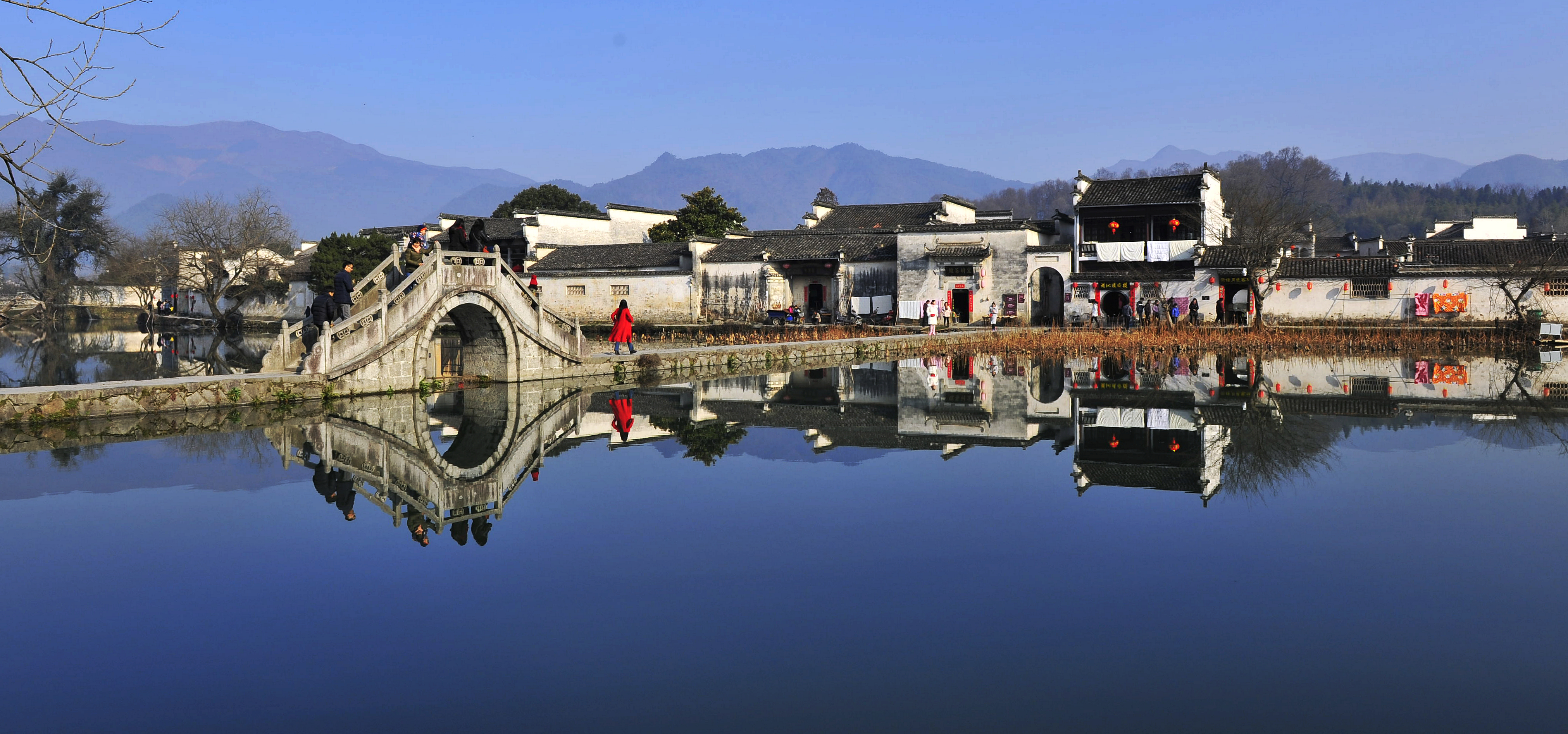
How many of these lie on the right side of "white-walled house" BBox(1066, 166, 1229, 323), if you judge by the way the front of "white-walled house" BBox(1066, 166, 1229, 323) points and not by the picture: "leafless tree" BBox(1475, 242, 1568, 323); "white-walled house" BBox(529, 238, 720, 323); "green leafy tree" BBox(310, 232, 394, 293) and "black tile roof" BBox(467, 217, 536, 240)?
3

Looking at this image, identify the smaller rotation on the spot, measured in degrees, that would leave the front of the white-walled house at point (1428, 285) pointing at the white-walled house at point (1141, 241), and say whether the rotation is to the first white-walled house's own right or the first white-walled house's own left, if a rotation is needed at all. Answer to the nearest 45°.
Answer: approximately 90° to the first white-walled house's own right

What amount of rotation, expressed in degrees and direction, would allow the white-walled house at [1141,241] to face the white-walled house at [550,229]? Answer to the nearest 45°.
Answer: approximately 90° to its right

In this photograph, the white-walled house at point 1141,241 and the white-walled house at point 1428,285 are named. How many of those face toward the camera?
2

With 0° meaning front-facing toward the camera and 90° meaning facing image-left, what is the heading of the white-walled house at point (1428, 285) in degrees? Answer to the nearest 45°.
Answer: approximately 0°

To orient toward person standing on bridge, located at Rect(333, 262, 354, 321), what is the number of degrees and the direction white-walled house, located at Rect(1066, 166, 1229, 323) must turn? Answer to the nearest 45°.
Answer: approximately 45° to its right

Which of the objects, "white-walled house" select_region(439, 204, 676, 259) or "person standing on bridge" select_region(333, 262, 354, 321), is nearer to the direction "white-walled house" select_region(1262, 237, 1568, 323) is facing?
the person standing on bridge

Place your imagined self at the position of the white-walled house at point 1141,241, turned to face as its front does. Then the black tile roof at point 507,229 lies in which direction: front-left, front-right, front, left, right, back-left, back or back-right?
right

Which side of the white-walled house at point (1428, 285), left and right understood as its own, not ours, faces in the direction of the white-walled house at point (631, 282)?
right

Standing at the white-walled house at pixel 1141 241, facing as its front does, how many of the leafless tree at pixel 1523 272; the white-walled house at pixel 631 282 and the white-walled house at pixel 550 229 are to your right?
2

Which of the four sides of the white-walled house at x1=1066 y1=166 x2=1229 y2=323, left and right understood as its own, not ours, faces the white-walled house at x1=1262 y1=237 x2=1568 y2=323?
left

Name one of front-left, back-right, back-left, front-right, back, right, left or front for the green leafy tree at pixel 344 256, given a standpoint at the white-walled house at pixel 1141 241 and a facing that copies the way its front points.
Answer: right

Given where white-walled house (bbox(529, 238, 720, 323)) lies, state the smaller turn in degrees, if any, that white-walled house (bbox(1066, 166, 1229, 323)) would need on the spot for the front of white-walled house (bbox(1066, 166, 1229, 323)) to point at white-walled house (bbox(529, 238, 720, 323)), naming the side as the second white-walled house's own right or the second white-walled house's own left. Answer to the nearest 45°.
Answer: approximately 90° to the second white-walled house's own right

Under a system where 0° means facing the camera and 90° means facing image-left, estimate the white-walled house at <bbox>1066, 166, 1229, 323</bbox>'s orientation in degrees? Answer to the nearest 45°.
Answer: approximately 0°
